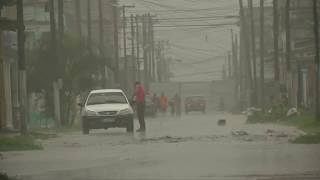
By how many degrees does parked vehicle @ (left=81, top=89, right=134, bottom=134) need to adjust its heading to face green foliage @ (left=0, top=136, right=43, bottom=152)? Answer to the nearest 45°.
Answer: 0° — it already faces it

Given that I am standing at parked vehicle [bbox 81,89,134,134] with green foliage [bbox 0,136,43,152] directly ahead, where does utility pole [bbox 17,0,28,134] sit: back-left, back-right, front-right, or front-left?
front-right

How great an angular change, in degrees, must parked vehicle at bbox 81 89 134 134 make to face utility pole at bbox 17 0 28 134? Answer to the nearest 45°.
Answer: approximately 45° to its right

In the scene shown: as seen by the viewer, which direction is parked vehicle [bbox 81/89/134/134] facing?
toward the camera

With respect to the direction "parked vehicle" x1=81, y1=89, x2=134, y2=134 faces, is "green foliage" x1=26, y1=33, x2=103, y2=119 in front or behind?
behind

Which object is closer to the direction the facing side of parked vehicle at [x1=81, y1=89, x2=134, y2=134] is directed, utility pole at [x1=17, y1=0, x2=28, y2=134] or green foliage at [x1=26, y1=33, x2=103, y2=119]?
the utility pole
